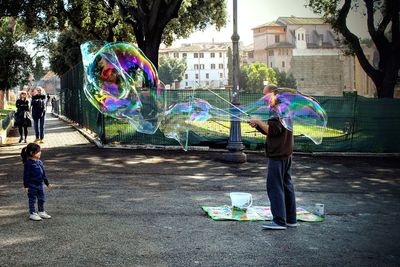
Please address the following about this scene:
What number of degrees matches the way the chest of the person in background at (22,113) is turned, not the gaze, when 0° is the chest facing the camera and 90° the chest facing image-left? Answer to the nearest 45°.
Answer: approximately 0°

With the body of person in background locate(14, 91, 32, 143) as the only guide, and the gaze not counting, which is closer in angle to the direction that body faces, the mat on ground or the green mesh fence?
the mat on ground

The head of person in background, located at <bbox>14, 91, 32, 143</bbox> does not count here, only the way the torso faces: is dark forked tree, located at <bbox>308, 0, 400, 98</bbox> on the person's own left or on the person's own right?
on the person's own left

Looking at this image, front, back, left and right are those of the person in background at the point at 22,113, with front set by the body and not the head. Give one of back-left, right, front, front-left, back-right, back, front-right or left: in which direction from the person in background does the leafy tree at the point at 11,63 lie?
back

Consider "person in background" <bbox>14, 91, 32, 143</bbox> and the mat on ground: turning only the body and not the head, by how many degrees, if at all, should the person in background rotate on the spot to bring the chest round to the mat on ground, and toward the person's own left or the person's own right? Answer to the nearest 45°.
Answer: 0° — they already face it

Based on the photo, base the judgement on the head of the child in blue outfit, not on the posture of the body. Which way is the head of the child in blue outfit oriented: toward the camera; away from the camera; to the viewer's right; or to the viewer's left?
to the viewer's right

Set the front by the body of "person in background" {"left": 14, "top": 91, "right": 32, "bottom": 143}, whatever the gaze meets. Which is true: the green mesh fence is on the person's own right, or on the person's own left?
on the person's own left

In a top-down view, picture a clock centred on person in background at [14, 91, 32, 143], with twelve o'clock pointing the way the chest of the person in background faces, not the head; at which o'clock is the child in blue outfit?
The child in blue outfit is roughly at 12 o'clock from the person in background.
